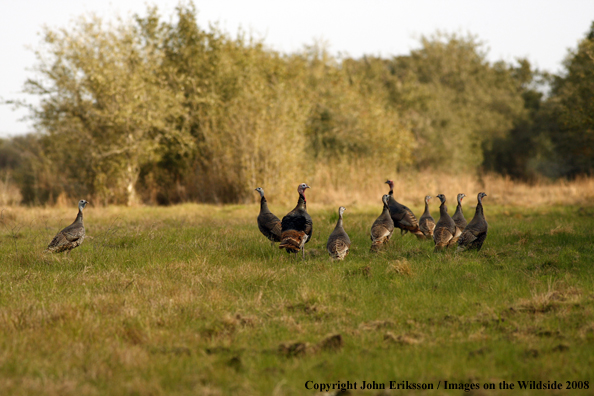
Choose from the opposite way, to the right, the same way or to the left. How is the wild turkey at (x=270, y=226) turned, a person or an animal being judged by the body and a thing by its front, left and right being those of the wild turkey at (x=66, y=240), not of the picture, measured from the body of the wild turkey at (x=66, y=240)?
the opposite way

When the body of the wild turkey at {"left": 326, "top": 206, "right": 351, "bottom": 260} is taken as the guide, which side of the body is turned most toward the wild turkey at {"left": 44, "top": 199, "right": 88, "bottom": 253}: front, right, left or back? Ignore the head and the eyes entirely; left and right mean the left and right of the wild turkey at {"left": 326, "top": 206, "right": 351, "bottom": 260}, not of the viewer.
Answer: left

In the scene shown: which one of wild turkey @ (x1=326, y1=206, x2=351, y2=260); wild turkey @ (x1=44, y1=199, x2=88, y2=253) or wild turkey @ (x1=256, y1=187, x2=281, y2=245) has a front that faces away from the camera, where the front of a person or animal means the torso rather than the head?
wild turkey @ (x1=326, y1=206, x2=351, y2=260)

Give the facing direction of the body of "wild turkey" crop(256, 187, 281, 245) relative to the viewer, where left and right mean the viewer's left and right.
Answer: facing to the left of the viewer

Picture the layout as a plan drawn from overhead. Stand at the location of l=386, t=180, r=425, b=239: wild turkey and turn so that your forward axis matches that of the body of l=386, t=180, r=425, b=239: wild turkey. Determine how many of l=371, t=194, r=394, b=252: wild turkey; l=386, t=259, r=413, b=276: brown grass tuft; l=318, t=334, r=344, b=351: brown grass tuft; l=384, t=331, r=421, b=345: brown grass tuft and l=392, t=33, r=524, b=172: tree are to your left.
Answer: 4

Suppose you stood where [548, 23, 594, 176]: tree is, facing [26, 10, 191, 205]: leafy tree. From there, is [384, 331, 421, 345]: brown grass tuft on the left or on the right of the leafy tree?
left

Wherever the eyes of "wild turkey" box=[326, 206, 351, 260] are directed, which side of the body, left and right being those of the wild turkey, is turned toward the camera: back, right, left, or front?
back

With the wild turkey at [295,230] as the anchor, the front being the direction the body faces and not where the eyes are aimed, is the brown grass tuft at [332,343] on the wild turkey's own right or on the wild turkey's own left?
on the wild turkey's own right

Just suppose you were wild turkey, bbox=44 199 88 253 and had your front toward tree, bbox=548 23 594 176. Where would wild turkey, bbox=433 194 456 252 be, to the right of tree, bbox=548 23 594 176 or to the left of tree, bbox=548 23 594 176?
right

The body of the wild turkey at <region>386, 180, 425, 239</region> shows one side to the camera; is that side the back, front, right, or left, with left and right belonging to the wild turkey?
left

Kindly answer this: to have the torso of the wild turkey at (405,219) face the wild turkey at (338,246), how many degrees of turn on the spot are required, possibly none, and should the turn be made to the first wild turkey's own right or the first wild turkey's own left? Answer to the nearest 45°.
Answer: approximately 90° to the first wild turkey's own left

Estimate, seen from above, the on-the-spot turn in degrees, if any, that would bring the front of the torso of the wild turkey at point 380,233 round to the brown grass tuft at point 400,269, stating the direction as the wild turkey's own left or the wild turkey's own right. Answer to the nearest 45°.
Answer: approximately 135° to the wild turkey's own right

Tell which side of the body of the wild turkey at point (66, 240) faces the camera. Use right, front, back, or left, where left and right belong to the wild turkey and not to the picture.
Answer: right

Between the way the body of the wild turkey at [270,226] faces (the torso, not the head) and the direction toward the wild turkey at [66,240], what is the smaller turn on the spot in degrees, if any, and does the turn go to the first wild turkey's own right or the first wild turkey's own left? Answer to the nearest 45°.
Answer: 0° — it already faces it

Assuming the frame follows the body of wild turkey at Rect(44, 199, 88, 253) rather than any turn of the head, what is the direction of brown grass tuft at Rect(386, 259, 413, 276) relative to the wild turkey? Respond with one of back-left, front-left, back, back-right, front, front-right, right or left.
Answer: front-right
